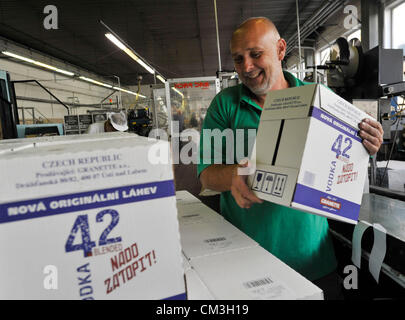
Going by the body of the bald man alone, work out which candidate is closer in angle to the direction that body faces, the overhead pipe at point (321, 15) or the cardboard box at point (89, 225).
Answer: the cardboard box

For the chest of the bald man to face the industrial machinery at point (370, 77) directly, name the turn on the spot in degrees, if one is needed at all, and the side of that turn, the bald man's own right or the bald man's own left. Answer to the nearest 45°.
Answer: approximately 135° to the bald man's own left

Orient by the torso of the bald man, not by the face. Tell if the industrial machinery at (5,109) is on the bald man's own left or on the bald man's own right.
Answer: on the bald man's own right

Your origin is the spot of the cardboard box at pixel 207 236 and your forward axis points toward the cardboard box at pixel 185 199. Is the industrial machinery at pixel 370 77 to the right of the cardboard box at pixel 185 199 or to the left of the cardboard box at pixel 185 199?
right

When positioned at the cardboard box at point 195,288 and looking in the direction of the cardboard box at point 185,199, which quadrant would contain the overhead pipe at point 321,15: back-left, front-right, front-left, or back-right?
front-right

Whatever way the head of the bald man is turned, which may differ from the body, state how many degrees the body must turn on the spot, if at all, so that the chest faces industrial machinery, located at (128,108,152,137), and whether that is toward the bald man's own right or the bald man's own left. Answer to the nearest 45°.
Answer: approximately 135° to the bald man's own right

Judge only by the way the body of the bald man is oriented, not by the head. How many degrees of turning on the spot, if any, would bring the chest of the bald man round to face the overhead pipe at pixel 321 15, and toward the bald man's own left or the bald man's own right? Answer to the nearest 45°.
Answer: approximately 180°

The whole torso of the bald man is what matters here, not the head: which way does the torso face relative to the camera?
toward the camera
